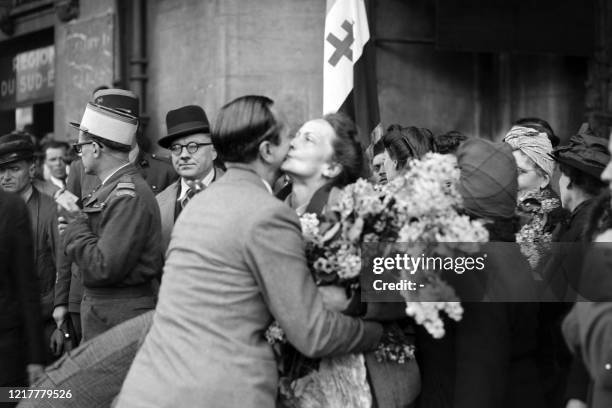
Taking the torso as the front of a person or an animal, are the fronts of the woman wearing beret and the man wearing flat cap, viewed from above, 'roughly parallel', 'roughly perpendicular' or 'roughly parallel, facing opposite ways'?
roughly parallel, facing opposite ways

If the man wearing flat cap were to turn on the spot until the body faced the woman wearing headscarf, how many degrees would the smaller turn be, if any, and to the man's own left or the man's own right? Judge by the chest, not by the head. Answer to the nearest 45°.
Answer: approximately 90° to the man's own left

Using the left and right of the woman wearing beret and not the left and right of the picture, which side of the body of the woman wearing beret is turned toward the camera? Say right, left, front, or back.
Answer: back

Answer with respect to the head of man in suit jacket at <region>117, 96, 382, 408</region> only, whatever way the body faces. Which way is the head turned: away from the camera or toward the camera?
away from the camera

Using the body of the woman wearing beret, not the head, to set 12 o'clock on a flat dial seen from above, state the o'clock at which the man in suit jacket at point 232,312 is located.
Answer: The man in suit jacket is roughly at 8 o'clock from the woman wearing beret.

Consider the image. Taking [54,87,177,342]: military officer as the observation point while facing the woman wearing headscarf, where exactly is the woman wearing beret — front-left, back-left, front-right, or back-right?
front-right

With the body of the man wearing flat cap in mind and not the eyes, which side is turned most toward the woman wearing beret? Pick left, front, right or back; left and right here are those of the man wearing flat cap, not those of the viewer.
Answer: left

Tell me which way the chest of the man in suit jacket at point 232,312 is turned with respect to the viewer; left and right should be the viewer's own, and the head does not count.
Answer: facing away from the viewer and to the right of the viewer

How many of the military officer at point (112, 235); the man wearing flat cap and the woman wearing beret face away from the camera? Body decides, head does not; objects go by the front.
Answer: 1

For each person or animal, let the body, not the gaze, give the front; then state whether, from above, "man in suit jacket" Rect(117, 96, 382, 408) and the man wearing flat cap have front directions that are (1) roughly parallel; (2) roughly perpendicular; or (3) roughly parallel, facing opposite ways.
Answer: roughly parallel, facing opposite ways

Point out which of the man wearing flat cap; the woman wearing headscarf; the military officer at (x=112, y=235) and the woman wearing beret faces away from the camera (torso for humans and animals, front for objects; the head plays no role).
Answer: the woman wearing beret

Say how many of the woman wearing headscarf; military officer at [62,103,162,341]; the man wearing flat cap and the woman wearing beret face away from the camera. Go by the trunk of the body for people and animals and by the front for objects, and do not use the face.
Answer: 1

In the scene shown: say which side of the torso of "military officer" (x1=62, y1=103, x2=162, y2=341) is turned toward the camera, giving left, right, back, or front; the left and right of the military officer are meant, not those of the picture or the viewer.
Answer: left

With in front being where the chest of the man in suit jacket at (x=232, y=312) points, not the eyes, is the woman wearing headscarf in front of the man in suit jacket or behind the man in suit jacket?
in front

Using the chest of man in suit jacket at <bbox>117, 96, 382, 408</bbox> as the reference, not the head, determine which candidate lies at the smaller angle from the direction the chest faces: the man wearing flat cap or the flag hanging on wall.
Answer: the flag hanging on wall
